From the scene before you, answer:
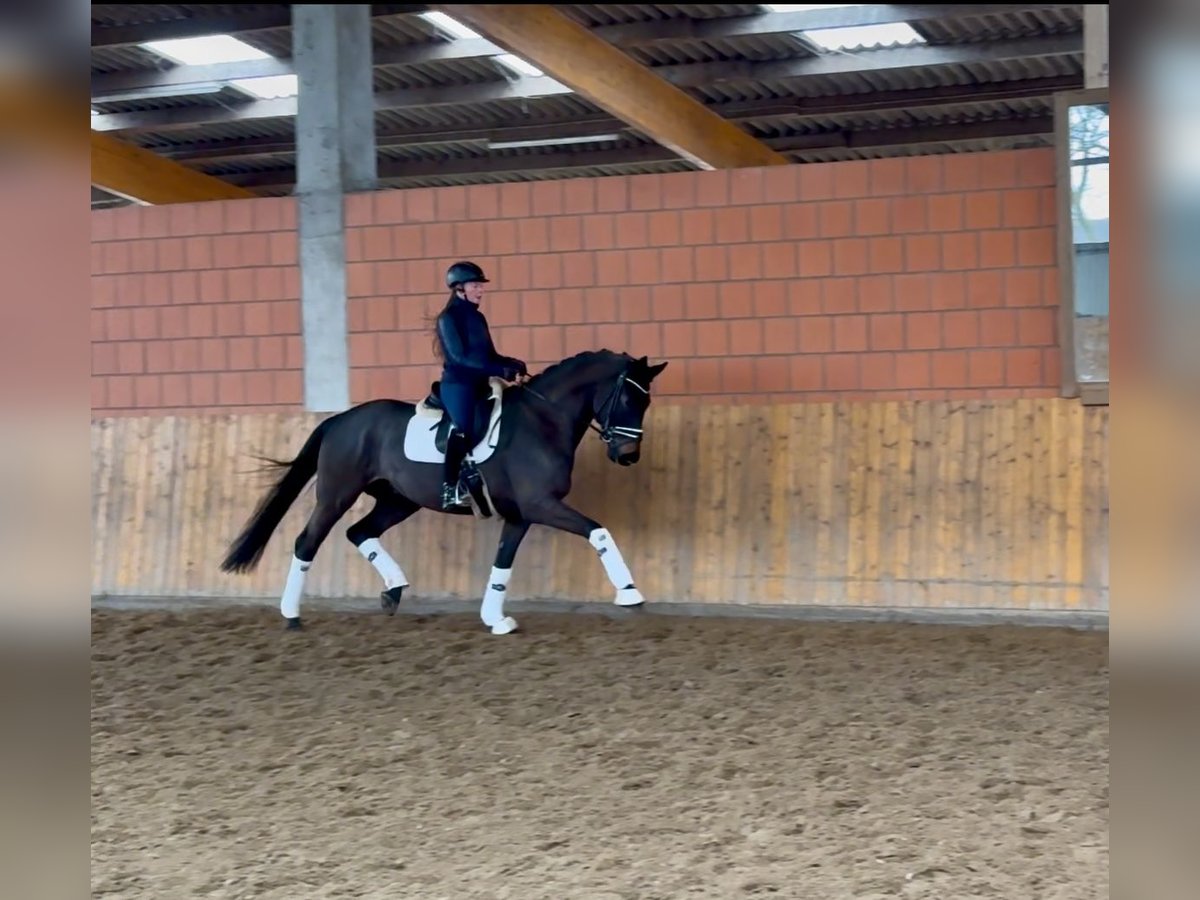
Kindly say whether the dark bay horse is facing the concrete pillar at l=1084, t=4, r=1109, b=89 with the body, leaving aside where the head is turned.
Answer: yes

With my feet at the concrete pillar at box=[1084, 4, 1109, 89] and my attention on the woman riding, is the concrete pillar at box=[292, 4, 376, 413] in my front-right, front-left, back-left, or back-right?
front-right

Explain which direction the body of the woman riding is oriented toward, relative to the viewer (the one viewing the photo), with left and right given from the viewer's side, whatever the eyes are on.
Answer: facing to the right of the viewer

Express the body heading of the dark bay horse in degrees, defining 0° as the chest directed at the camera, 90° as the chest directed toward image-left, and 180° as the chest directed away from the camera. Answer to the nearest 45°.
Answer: approximately 270°

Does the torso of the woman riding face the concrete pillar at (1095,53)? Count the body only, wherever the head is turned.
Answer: yes

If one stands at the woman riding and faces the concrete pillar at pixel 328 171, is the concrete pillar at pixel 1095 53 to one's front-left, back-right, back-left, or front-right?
back-right

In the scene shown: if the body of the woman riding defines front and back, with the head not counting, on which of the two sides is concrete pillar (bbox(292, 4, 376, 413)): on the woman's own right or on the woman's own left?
on the woman's own left
